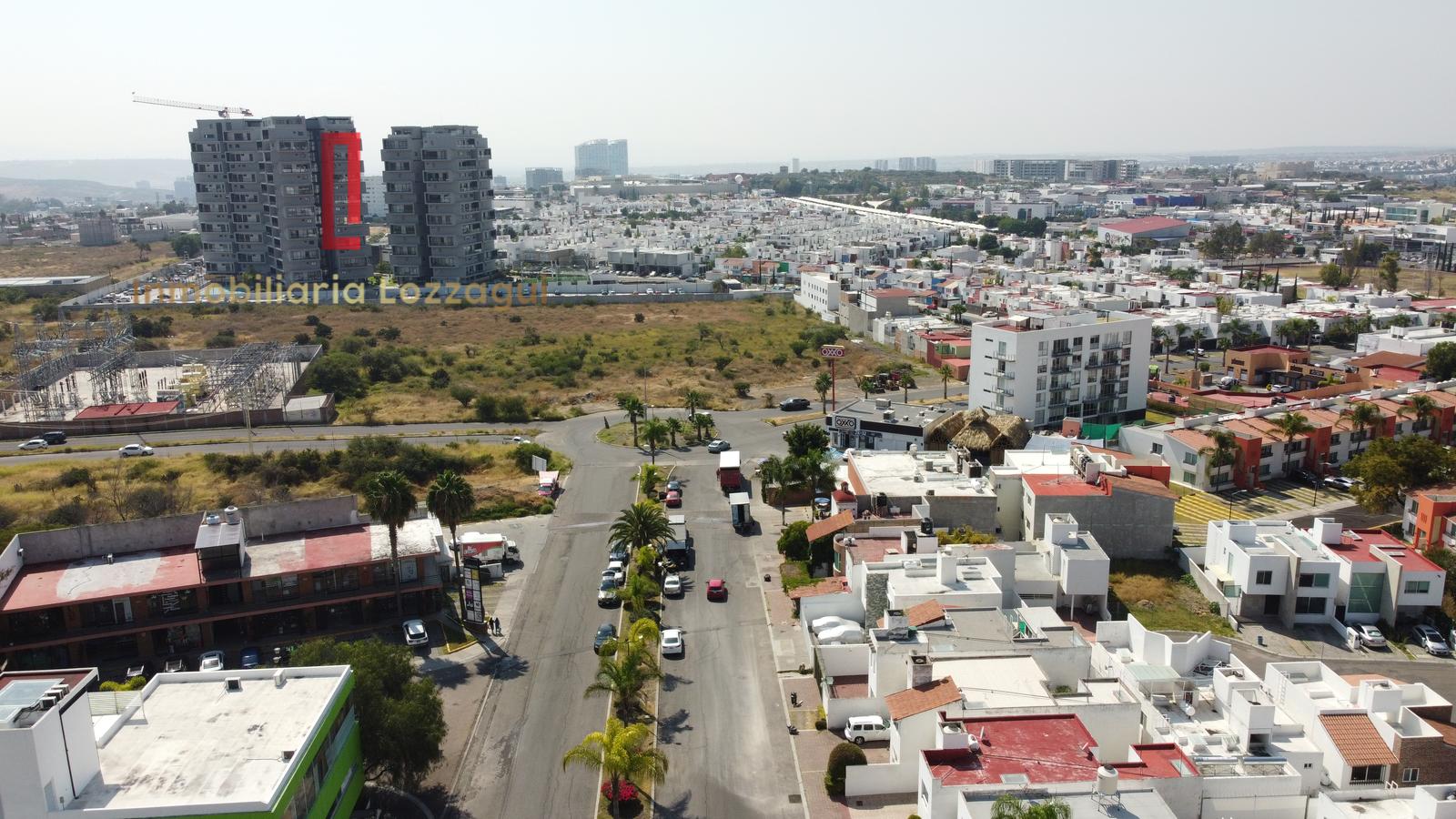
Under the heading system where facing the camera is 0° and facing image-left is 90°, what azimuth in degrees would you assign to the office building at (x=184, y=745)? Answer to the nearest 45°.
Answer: approximately 270°

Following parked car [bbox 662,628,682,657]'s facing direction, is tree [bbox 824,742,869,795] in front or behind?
behind

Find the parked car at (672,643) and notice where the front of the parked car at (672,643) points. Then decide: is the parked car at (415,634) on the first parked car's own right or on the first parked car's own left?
on the first parked car's own left

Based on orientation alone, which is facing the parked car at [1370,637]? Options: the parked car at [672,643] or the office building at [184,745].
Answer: the office building

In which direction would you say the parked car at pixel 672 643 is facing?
away from the camera

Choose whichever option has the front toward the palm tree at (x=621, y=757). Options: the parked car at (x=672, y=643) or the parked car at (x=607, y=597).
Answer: the parked car at (x=607, y=597)

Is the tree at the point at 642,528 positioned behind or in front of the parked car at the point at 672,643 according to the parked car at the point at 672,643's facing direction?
in front

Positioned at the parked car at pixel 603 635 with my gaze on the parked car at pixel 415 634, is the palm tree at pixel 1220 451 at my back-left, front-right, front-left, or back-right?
back-right

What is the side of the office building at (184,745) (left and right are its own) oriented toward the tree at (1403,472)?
front

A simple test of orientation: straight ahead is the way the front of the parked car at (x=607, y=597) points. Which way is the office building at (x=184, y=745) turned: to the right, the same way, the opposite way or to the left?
to the left
